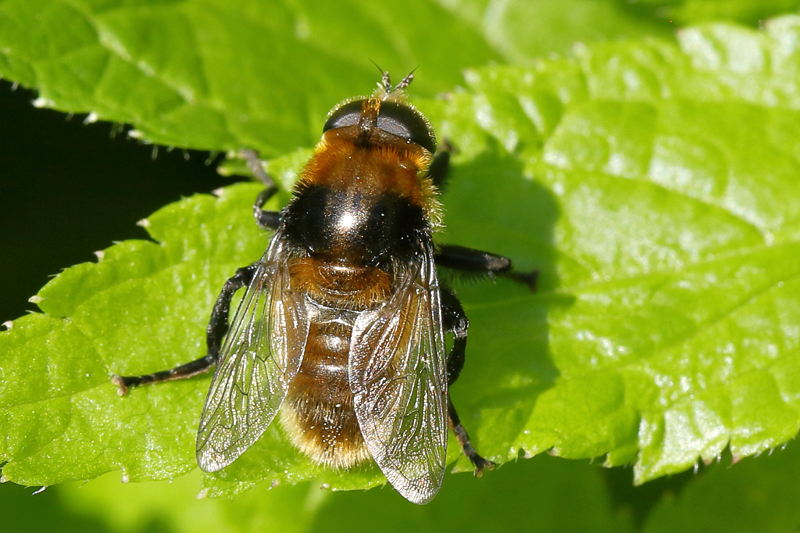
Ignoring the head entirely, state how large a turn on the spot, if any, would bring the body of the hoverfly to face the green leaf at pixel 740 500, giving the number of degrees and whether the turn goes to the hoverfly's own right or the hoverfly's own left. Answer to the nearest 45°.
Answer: approximately 90° to the hoverfly's own right

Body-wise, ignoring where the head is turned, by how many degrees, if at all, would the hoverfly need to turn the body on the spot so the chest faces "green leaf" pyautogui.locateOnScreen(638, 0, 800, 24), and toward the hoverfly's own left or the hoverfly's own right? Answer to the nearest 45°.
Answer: approximately 45° to the hoverfly's own right

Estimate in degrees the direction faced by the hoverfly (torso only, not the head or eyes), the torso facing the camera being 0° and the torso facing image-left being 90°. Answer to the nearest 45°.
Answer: approximately 180°

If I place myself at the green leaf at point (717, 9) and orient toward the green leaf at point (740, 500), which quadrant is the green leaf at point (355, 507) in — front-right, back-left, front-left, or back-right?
front-right

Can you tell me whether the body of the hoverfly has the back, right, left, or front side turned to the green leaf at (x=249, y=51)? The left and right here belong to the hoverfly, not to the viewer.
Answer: front
